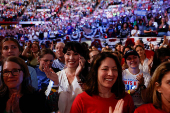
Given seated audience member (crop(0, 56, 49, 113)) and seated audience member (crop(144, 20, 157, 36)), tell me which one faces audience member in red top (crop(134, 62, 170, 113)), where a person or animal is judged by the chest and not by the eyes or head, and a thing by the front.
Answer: seated audience member (crop(144, 20, 157, 36))

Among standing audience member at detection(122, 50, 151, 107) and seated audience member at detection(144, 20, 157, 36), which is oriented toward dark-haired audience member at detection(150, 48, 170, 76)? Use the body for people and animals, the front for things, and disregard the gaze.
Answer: seated audience member at detection(144, 20, 157, 36)

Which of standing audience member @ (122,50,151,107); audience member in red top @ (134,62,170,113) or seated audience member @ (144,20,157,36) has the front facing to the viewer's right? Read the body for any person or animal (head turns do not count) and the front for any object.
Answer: audience member in red top @ (134,62,170,113)

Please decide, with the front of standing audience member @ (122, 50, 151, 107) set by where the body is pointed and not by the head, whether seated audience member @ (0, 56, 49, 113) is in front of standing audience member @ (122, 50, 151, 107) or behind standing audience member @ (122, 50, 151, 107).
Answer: in front

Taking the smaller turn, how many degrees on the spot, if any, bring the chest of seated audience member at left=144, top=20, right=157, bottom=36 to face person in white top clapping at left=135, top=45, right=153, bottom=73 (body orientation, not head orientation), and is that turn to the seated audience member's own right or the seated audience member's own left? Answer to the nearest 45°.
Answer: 0° — they already face them

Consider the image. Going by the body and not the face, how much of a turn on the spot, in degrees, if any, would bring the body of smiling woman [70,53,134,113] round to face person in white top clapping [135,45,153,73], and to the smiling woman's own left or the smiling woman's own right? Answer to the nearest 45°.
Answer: approximately 90° to the smiling woman's own left

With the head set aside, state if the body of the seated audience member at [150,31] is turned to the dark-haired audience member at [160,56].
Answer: yes

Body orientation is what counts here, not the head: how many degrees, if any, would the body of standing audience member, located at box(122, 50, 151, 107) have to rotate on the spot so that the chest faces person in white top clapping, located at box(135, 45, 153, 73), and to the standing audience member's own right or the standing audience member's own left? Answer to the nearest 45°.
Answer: approximately 180°
